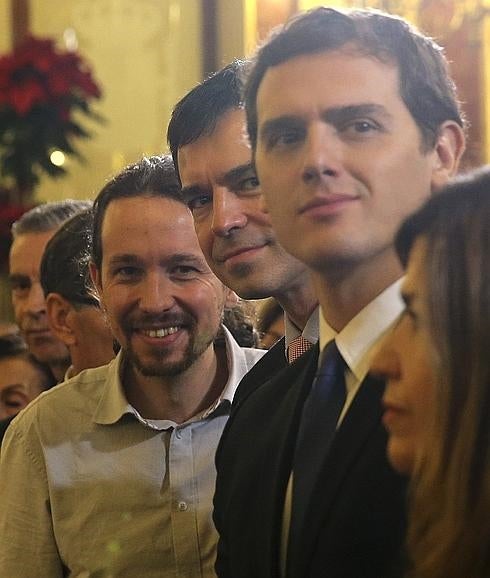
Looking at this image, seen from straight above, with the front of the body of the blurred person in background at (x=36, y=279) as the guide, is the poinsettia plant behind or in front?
behind

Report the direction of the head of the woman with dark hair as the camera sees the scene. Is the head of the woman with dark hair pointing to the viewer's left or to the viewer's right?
to the viewer's left

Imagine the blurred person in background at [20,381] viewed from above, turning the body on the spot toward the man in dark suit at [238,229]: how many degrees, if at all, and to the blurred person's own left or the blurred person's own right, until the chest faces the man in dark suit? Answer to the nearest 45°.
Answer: approximately 45° to the blurred person's own left

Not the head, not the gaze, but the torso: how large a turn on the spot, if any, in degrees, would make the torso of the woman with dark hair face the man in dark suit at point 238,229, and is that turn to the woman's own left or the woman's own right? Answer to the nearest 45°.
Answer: approximately 45° to the woman's own right

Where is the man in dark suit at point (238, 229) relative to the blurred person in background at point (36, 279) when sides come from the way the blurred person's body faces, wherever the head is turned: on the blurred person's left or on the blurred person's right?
on the blurred person's left

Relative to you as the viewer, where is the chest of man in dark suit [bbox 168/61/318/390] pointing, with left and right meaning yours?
facing the viewer and to the left of the viewer

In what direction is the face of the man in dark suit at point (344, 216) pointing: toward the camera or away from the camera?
toward the camera

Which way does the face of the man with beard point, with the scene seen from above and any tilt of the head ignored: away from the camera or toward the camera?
toward the camera

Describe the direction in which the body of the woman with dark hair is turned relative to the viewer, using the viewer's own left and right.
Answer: facing to the left of the viewer

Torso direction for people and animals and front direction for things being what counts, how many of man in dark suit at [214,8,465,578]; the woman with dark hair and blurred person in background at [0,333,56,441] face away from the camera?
0

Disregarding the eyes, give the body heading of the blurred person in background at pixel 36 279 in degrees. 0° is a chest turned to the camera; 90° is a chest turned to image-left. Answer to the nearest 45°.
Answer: approximately 45°
